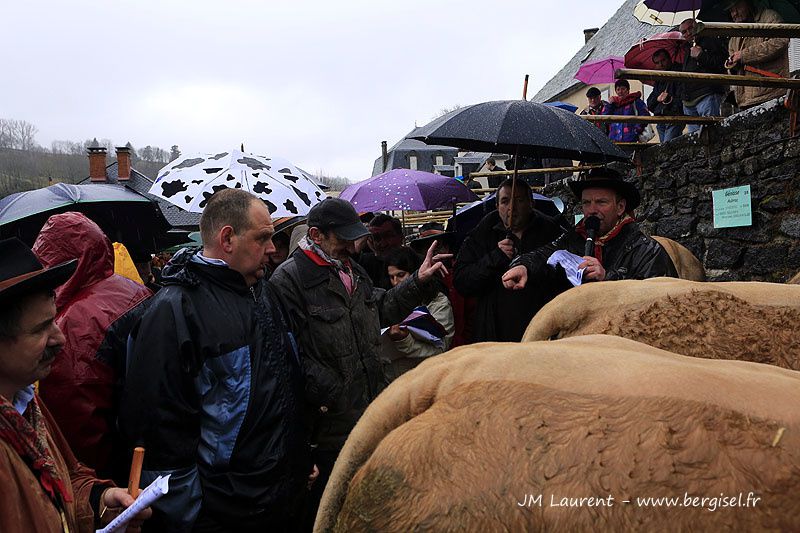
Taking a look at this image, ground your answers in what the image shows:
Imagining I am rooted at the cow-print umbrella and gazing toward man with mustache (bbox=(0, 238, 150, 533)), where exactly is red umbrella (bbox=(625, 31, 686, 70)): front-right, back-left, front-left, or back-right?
back-left

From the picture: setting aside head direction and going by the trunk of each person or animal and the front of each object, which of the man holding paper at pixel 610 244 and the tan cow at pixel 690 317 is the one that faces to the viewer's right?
the tan cow

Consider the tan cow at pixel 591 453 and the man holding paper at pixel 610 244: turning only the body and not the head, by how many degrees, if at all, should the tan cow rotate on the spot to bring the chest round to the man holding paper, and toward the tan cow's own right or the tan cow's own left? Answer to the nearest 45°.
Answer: approximately 90° to the tan cow's own left

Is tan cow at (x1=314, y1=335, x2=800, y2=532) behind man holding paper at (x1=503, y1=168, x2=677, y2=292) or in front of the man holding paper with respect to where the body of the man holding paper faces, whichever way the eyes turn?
in front

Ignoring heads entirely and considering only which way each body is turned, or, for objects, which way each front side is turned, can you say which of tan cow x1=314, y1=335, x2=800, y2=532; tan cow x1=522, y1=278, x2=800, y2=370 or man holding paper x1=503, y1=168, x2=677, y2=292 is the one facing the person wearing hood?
the man holding paper

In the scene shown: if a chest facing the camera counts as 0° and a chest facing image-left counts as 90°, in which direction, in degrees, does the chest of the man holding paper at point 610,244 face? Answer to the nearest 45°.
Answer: approximately 45°

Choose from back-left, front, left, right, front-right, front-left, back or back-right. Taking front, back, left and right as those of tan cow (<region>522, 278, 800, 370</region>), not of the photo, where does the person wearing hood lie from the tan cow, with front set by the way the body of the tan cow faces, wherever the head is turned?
back

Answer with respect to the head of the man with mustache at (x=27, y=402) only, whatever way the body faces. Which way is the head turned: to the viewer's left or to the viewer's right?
to the viewer's right

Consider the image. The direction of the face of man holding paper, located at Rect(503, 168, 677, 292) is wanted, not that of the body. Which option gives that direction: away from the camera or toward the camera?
toward the camera

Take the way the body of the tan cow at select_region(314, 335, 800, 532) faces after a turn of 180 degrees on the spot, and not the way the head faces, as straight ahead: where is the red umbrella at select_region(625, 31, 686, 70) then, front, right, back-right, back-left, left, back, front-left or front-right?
right

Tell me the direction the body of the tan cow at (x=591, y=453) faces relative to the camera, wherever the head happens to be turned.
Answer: to the viewer's right

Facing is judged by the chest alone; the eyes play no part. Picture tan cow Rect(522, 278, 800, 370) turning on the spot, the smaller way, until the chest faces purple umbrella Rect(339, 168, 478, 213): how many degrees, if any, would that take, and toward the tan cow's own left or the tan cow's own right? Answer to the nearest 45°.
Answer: approximately 135° to the tan cow's own left

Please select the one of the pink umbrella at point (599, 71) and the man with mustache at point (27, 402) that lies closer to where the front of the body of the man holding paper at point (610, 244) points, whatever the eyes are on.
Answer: the man with mustache

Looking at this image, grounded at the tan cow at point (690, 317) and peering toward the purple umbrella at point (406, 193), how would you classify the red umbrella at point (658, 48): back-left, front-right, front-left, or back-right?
front-right

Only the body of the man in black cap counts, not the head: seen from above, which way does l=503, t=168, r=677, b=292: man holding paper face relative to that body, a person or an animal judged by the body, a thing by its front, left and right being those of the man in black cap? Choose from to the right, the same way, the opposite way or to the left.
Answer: to the right

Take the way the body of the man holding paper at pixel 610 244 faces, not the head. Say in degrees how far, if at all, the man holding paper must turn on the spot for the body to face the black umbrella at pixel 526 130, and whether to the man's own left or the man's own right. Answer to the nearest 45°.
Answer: approximately 90° to the man's own right

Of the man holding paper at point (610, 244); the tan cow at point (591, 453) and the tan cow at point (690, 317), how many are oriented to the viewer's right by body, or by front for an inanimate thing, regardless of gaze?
2
